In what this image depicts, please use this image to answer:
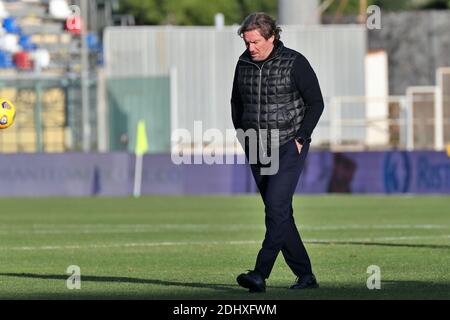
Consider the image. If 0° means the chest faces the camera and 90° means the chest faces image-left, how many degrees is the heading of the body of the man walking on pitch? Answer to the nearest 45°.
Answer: approximately 45°

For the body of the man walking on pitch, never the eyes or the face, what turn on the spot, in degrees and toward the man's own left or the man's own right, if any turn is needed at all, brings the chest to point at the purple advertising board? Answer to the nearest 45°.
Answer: approximately 135° to the man's own right

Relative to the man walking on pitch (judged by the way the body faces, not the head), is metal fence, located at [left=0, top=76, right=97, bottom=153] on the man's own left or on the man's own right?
on the man's own right

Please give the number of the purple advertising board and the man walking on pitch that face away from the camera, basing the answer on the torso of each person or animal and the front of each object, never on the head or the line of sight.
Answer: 0

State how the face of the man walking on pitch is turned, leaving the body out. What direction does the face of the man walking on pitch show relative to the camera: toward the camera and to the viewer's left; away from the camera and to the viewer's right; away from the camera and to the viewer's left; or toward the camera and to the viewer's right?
toward the camera and to the viewer's left

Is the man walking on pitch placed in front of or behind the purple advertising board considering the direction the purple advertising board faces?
in front

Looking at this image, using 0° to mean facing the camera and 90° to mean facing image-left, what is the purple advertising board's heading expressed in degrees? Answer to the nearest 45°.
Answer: approximately 0°
